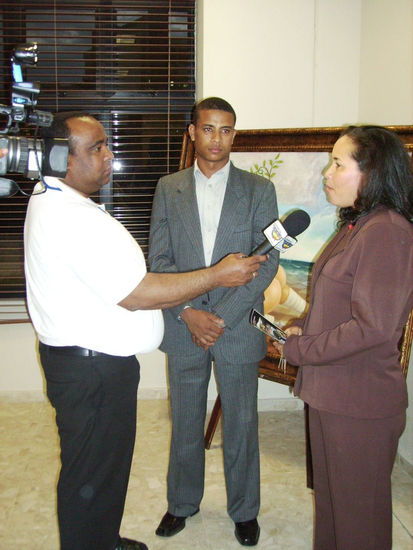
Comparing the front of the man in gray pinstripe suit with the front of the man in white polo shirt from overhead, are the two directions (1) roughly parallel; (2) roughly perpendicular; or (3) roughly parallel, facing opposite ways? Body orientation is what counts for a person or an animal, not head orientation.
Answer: roughly perpendicular

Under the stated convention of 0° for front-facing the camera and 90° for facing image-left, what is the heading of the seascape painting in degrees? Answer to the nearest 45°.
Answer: approximately 0°

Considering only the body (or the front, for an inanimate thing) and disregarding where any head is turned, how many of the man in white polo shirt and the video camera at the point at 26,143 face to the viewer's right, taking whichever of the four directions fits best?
2

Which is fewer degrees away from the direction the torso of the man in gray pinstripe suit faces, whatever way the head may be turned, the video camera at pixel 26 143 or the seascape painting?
the video camera

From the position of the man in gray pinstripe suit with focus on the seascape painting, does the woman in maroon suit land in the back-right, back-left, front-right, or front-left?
back-right

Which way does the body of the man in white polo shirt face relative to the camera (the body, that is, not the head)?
to the viewer's right

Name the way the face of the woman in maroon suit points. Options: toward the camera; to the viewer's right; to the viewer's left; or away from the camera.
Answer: to the viewer's left

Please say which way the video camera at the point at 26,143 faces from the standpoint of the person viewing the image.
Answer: facing to the right of the viewer

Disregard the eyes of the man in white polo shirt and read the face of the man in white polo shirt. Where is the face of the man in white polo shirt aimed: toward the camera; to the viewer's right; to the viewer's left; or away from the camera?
to the viewer's right

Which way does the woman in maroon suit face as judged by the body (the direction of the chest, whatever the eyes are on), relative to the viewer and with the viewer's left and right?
facing to the left of the viewer
